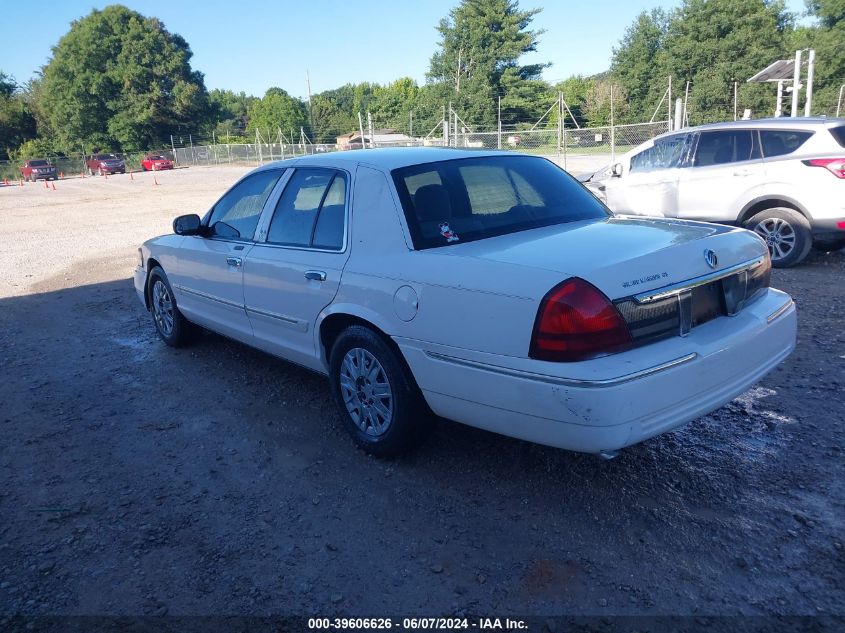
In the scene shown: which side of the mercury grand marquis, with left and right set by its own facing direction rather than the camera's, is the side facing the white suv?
right

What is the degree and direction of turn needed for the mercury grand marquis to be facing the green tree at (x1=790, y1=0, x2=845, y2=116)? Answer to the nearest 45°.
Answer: approximately 90° to its right

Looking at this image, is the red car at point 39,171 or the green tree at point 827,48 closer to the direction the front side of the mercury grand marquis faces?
the red car

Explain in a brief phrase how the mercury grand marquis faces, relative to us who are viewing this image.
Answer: facing away from the viewer and to the left of the viewer

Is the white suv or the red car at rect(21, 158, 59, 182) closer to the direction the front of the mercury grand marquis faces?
the red car

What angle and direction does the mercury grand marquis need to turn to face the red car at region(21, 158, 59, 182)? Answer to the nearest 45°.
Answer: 0° — it already faces it
